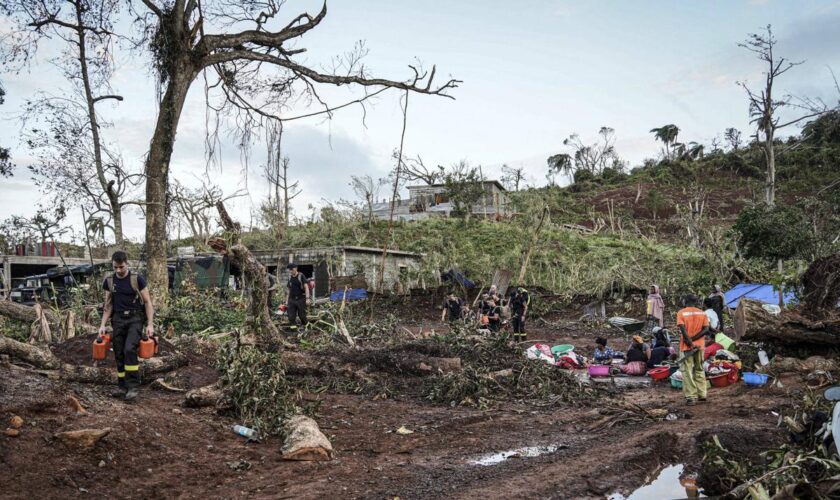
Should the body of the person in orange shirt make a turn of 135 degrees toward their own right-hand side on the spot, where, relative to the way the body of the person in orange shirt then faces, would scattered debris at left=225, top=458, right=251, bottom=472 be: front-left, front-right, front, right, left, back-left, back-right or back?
right

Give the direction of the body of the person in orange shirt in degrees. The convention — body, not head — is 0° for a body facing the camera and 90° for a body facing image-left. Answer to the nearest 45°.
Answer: approximately 180°

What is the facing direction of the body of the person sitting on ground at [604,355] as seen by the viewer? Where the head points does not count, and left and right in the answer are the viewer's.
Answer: facing the viewer and to the right of the viewer

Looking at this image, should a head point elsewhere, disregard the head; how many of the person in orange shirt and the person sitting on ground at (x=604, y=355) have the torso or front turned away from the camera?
1

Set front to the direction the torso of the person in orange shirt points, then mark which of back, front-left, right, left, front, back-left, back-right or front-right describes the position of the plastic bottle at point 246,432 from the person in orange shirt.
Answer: back-left

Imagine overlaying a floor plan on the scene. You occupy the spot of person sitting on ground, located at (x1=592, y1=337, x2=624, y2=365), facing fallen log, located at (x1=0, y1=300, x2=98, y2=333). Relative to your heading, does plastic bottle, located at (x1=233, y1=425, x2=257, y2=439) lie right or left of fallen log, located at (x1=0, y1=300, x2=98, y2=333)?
left

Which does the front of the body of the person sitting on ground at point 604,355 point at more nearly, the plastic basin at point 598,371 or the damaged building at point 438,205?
the plastic basin

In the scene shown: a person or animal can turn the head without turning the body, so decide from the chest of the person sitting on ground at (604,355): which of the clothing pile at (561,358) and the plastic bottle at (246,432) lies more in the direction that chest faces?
the plastic bottle

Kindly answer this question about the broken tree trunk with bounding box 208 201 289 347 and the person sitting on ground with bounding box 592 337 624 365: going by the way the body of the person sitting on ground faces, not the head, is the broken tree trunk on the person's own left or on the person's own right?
on the person's own right

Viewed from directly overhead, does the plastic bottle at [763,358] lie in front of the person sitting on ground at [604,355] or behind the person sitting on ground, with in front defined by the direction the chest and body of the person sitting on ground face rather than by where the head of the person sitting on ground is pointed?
in front

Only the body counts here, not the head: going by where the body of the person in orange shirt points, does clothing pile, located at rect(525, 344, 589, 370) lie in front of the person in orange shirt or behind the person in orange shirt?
in front

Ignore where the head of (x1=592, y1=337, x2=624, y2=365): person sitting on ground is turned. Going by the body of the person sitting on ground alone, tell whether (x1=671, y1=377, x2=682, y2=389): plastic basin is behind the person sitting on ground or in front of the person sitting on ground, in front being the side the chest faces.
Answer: in front
